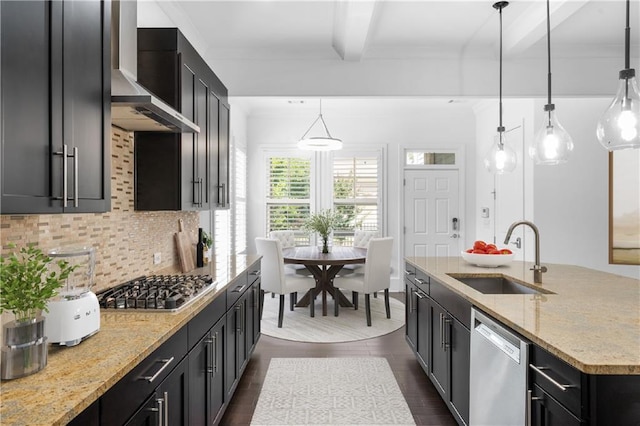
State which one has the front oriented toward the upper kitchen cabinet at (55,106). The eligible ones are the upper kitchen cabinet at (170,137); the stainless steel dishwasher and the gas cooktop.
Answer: the stainless steel dishwasher

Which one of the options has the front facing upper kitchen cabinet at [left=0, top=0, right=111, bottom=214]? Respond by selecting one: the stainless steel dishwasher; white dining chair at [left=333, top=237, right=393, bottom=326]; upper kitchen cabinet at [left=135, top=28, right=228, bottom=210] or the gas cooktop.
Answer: the stainless steel dishwasher

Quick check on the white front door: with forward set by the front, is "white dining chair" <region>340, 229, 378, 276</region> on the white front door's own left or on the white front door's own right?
on the white front door's own right

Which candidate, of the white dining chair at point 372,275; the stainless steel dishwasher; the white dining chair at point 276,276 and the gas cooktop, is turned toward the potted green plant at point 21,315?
the stainless steel dishwasher

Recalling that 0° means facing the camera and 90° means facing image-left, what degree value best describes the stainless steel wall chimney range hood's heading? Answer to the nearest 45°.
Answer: approximately 315°

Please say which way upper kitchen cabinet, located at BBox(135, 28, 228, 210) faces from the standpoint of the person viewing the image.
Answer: facing to the right of the viewer

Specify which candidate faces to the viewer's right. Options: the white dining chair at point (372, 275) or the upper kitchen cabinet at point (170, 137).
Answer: the upper kitchen cabinet

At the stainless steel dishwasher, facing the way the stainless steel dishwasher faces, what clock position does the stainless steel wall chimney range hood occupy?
The stainless steel wall chimney range hood is roughly at 1 o'clock from the stainless steel dishwasher.

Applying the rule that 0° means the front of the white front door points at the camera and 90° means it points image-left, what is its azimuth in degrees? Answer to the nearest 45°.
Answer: approximately 0°
